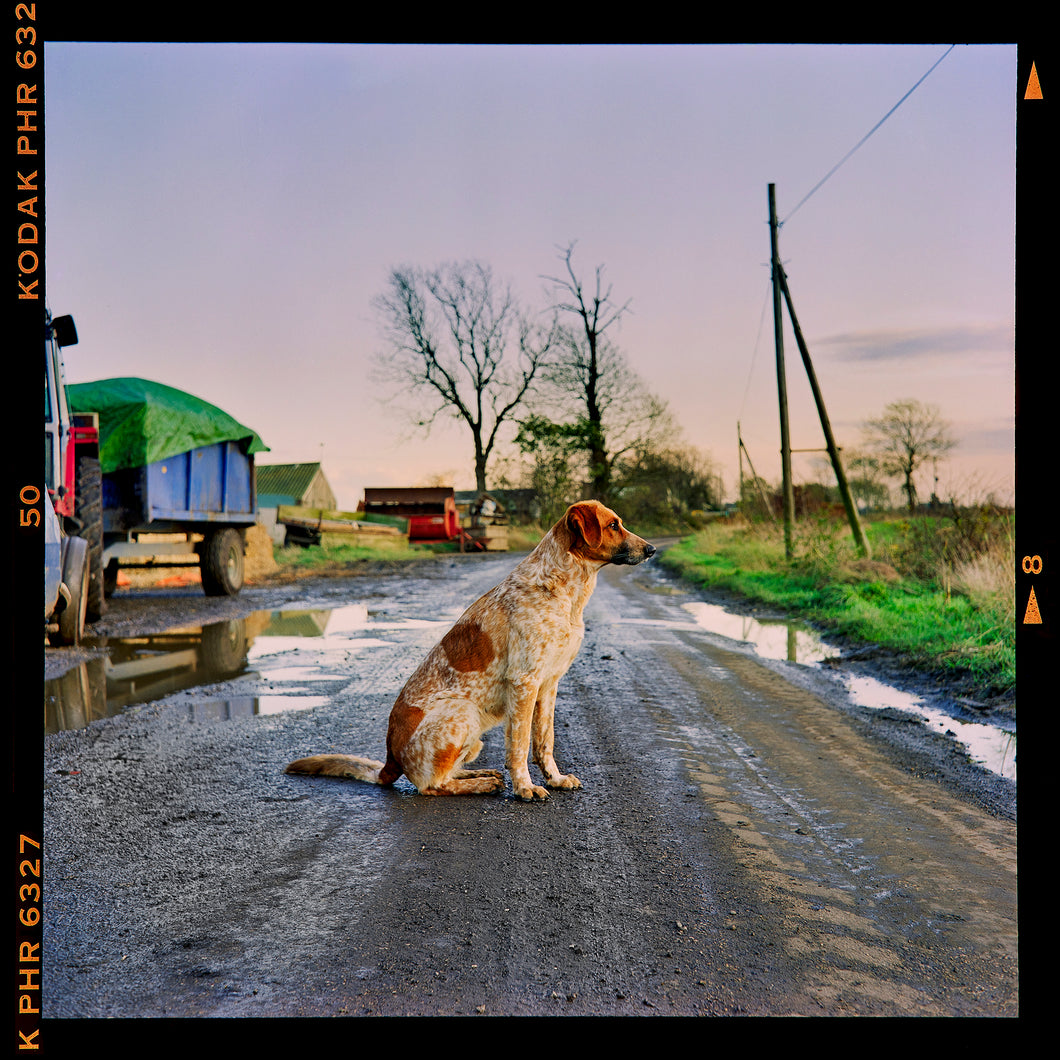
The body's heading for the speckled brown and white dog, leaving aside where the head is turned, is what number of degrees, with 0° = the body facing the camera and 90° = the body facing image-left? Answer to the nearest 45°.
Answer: approximately 270°

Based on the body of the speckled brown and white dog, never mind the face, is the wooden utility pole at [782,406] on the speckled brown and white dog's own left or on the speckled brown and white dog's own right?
on the speckled brown and white dog's own left

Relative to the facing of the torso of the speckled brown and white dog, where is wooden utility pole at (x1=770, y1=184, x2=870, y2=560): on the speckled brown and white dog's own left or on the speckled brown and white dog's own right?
on the speckled brown and white dog's own left
